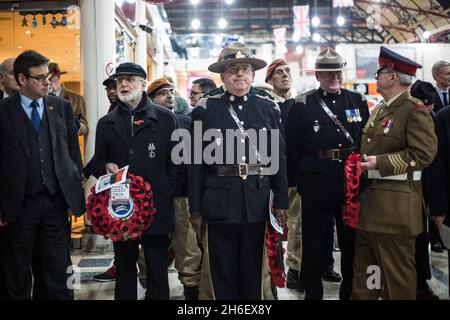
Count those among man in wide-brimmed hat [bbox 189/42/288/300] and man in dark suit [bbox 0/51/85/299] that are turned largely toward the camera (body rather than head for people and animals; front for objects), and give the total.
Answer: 2

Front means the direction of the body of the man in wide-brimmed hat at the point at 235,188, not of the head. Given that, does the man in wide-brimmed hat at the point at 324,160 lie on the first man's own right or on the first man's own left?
on the first man's own left

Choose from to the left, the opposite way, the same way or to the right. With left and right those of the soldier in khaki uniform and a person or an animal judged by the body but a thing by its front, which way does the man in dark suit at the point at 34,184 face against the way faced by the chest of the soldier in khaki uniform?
to the left

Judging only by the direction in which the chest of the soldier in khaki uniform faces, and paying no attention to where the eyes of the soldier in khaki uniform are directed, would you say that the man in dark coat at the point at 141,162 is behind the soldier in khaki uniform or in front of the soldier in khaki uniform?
in front

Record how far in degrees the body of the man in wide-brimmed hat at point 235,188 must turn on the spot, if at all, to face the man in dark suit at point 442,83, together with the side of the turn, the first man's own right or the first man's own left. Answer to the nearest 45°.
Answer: approximately 135° to the first man's own left

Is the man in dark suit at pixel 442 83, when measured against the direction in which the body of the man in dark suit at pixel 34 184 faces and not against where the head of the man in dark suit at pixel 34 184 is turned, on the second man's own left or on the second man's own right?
on the second man's own left

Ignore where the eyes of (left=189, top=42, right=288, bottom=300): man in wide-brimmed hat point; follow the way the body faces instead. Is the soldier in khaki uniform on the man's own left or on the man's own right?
on the man's own left

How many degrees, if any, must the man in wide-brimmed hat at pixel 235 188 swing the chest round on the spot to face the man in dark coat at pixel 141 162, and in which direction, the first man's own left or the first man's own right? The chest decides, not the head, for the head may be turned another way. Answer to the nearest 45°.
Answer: approximately 90° to the first man's own right

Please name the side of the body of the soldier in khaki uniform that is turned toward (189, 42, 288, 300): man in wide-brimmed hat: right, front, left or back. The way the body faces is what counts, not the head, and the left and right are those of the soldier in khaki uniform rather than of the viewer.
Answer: front

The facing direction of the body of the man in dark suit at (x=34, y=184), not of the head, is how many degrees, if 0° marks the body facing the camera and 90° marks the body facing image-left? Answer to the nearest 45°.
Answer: approximately 0°

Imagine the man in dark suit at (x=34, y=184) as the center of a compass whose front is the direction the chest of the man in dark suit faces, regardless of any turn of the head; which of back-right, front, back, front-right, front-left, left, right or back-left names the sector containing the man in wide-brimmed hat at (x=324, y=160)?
left
